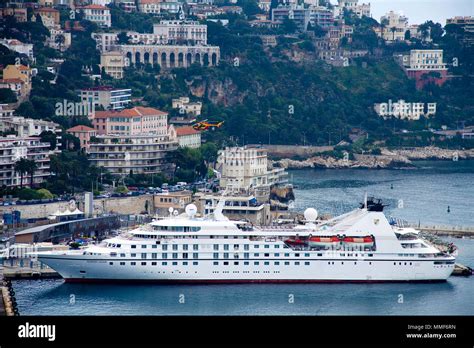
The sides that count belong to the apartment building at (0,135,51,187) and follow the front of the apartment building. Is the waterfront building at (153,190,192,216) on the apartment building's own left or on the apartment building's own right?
on the apartment building's own left

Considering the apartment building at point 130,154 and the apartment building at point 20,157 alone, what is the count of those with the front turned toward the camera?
2

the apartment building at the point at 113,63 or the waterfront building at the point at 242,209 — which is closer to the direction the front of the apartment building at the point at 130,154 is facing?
the waterfront building

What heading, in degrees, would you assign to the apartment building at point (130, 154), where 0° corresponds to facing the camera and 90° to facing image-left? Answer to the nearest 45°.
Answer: approximately 0°

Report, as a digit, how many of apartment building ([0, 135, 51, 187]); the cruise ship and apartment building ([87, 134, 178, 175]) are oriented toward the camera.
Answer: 2

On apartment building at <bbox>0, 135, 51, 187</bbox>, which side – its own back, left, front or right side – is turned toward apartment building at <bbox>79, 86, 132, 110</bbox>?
back

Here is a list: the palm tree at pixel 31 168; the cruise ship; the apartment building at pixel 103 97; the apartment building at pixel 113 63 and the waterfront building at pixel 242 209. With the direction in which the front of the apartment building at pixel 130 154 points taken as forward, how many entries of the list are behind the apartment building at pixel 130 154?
2

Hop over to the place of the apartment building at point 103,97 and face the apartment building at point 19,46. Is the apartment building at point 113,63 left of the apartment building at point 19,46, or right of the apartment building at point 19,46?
right

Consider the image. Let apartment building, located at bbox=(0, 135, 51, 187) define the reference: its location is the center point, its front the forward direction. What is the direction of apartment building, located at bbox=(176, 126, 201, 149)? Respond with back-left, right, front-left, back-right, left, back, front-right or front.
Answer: back-left
